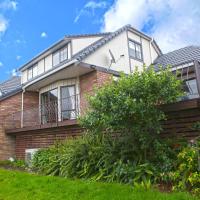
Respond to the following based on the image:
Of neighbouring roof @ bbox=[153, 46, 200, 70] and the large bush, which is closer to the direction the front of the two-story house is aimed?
the large bush

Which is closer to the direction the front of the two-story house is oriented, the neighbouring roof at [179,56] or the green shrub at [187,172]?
the green shrub

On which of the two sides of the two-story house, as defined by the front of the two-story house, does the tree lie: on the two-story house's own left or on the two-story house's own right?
on the two-story house's own left

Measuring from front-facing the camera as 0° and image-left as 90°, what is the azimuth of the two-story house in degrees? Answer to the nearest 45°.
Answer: approximately 45°
